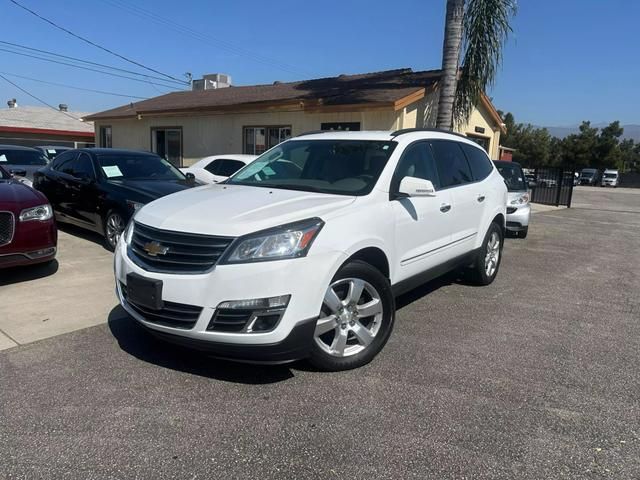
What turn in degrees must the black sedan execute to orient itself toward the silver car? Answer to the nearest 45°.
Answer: approximately 45° to its left

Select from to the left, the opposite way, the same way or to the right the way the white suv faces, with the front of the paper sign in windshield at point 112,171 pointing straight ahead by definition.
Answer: to the right

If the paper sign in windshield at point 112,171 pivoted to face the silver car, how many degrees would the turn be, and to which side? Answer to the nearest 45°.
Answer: approximately 45° to its left

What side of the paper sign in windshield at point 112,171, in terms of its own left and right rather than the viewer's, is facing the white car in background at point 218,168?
left

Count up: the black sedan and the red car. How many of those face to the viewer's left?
0

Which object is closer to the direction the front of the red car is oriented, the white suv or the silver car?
the white suv

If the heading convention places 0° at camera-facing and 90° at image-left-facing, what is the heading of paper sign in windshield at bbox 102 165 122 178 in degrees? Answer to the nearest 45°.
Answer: approximately 315°

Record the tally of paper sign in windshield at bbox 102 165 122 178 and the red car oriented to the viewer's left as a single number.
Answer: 0

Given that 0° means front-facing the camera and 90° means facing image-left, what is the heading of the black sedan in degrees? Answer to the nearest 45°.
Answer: approximately 315°

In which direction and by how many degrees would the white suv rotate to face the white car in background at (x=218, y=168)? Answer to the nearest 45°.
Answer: approximately 135° to its right

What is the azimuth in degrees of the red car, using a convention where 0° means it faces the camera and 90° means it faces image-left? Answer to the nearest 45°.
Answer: approximately 315°
